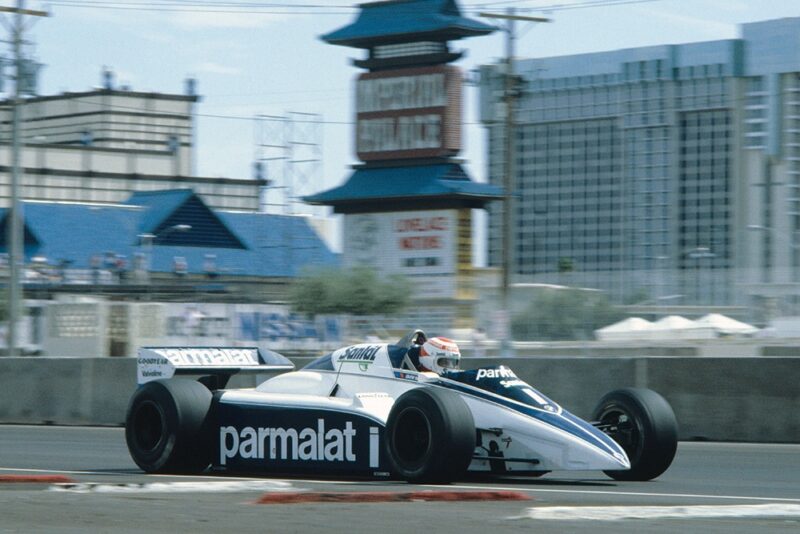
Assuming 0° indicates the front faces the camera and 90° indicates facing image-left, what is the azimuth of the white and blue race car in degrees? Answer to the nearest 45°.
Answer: approximately 315°

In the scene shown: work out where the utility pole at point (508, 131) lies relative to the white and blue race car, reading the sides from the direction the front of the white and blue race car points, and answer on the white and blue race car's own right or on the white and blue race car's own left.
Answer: on the white and blue race car's own left

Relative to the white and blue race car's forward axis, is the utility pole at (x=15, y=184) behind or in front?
behind

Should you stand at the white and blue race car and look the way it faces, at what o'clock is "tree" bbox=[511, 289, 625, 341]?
The tree is roughly at 8 o'clock from the white and blue race car.

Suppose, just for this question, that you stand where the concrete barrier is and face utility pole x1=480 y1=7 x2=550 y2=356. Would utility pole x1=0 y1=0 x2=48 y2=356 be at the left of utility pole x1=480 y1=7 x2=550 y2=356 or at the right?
left
